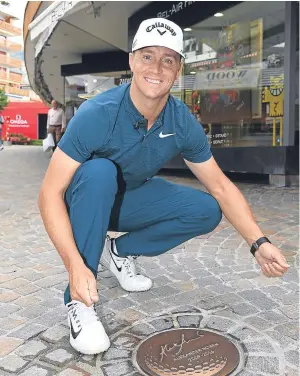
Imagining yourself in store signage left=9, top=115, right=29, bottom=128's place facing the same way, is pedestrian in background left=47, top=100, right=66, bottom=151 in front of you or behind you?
in front

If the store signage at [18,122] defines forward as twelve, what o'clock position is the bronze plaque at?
The bronze plaque is roughly at 12 o'clock from the store signage.

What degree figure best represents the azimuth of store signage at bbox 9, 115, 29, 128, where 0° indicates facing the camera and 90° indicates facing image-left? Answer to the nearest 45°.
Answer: approximately 0°
